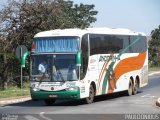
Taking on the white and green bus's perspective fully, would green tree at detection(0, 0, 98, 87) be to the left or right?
on its right

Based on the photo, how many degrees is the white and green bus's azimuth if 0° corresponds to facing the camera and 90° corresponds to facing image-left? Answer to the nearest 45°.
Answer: approximately 45°
